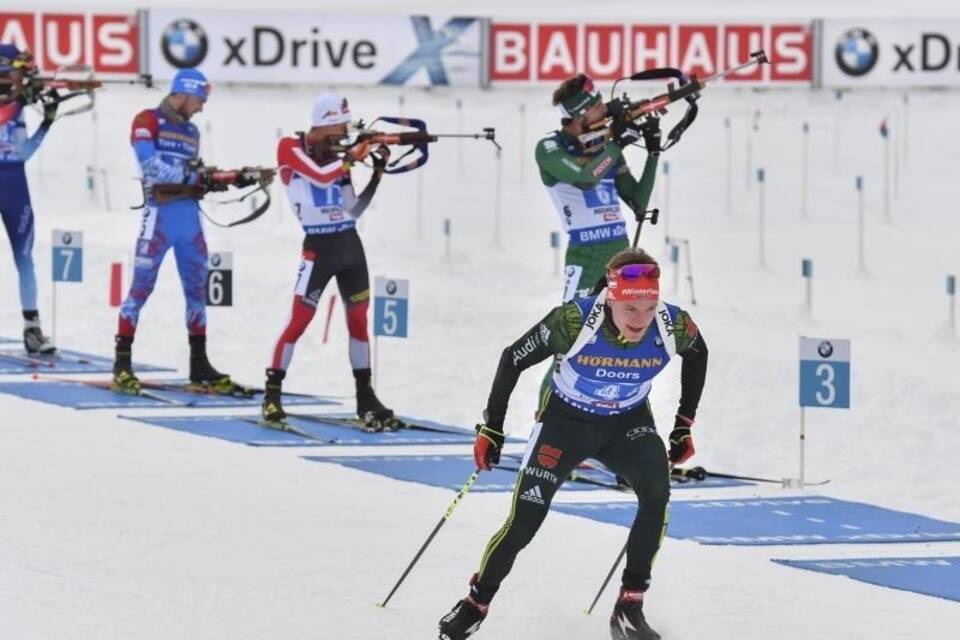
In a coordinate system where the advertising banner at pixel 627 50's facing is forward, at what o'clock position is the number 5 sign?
The number 5 sign is roughly at 12 o'clock from the advertising banner.

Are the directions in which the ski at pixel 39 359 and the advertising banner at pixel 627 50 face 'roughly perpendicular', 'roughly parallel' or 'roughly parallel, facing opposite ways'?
roughly perpendicular

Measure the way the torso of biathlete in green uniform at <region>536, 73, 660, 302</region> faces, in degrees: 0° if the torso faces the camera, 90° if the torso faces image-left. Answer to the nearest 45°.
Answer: approximately 315°

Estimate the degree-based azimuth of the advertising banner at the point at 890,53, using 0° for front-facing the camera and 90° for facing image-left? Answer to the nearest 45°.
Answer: approximately 0°

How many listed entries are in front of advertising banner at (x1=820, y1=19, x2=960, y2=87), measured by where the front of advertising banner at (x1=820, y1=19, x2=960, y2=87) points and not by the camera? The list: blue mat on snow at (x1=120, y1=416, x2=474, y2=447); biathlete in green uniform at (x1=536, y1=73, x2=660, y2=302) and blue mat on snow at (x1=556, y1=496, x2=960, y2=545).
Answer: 3

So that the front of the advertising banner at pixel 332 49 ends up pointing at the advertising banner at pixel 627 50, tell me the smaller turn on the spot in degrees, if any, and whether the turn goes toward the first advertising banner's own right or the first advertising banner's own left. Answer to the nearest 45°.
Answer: approximately 90° to the first advertising banner's own left

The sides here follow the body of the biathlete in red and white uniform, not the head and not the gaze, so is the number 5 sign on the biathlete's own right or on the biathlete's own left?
on the biathlete's own left

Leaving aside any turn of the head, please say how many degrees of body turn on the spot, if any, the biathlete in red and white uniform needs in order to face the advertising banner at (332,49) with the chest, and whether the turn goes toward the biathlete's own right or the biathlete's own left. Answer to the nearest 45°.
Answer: approximately 135° to the biathlete's own left

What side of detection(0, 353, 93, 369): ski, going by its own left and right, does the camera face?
right

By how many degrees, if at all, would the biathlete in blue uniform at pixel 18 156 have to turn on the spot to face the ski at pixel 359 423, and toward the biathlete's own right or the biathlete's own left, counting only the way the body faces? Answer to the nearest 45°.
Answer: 0° — they already face it
